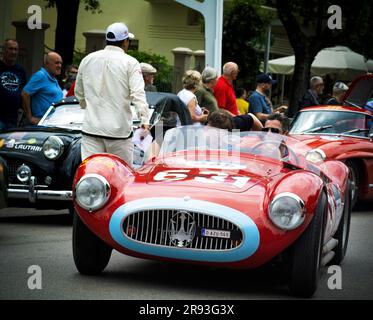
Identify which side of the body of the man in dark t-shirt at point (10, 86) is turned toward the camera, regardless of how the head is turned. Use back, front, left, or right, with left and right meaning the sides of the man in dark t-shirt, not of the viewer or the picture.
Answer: front

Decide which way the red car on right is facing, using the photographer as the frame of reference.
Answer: facing the viewer and to the left of the viewer

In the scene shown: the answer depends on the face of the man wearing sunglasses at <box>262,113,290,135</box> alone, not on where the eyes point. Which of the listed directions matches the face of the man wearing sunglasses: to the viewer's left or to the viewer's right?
to the viewer's left

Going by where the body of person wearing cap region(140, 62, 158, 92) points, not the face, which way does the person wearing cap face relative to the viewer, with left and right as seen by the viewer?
facing to the right of the viewer

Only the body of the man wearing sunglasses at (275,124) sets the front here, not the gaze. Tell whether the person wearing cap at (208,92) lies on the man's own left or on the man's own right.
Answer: on the man's own right

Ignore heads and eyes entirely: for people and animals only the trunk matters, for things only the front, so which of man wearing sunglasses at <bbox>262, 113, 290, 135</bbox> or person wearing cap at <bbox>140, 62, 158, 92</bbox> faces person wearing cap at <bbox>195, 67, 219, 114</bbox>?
person wearing cap at <bbox>140, 62, 158, 92</bbox>

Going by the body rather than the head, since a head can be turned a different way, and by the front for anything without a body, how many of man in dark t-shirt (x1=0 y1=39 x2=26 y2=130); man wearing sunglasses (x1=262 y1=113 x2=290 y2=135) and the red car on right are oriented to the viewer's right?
0

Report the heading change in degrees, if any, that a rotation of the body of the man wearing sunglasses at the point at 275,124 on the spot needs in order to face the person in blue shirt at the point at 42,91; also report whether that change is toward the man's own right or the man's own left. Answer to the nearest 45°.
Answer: approximately 90° to the man's own right
